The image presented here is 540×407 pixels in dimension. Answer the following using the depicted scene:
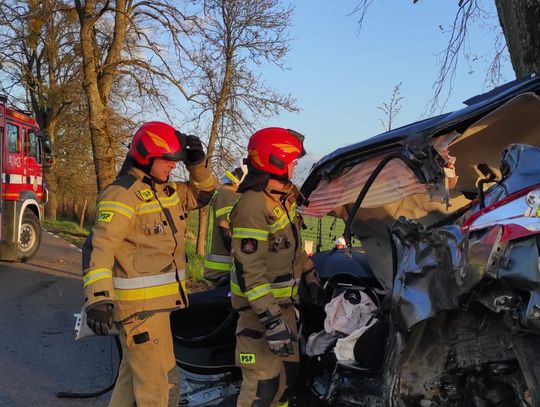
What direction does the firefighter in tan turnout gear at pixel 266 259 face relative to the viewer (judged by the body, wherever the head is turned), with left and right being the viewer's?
facing to the right of the viewer

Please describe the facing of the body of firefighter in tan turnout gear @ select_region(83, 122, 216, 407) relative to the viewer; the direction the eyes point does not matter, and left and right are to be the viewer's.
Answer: facing the viewer and to the right of the viewer

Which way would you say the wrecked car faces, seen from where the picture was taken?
facing away from the viewer and to the left of the viewer

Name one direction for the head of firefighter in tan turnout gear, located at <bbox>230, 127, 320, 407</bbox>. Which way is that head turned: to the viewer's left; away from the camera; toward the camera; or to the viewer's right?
to the viewer's right

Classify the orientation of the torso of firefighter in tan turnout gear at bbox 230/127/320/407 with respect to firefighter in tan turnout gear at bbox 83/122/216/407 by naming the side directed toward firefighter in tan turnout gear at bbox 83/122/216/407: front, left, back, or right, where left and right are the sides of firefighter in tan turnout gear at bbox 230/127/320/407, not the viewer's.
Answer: back

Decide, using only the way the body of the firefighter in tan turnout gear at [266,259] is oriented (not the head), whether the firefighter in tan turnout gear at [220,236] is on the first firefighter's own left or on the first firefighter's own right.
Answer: on the first firefighter's own left

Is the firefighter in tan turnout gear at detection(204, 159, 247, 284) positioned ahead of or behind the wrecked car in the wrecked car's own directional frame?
ahead

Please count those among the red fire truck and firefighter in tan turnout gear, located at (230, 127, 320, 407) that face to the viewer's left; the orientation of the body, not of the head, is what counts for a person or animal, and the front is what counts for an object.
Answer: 0

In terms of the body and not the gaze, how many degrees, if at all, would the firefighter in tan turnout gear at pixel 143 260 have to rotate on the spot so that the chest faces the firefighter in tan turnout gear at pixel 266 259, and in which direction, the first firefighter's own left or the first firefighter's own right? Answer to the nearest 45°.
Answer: approximately 45° to the first firefighter's own left

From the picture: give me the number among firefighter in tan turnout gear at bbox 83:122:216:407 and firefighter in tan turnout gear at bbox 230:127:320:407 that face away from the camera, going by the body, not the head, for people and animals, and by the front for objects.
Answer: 0

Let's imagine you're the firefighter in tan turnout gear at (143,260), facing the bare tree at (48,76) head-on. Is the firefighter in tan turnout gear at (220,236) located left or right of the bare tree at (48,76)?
right
